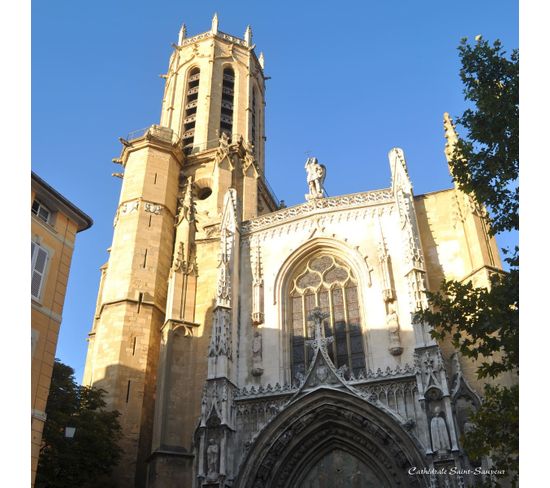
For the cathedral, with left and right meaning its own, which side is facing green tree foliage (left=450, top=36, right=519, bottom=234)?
front

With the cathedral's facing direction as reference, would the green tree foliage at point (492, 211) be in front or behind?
in front

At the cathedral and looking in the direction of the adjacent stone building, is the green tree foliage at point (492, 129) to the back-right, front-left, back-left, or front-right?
front-left

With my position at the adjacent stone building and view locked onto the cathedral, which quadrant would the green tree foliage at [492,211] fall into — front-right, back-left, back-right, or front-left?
front-right

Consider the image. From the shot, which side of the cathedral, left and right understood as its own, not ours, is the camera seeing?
front
